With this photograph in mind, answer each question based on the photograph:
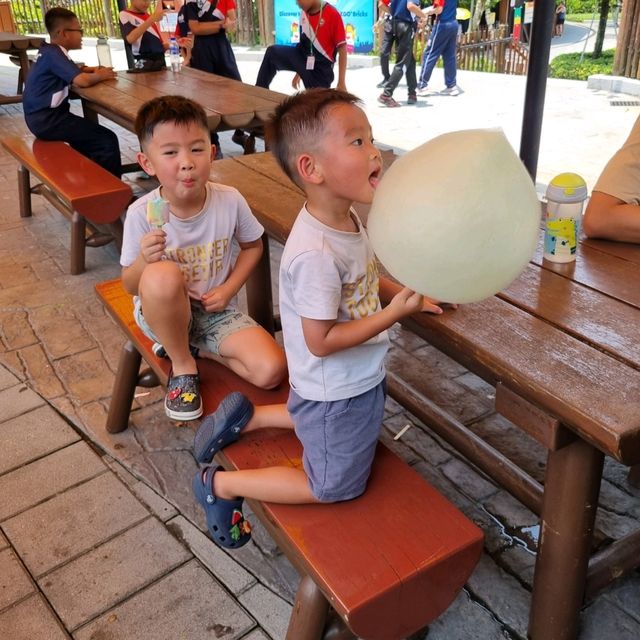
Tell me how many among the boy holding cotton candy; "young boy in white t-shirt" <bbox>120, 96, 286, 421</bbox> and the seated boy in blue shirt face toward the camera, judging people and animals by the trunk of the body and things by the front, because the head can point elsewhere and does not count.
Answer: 1

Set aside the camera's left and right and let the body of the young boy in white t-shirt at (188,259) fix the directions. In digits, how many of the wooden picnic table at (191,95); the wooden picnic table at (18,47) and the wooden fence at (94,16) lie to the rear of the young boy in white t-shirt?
3

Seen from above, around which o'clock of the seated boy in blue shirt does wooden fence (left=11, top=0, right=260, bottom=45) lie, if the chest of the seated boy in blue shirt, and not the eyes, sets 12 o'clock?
The wooden fence is roughly at 9 o'clock from the seated boy in blue shirt.

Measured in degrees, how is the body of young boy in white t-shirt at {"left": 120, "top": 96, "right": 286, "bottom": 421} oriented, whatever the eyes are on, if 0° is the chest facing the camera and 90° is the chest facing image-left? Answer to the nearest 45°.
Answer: approximately 0°

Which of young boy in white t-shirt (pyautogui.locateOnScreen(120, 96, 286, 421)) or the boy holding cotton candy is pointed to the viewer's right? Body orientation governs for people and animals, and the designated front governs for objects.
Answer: the boy holding cotton candy

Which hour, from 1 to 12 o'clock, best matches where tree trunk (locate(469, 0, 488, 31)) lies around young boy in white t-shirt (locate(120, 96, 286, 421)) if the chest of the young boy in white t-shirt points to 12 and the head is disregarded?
The tree trunk is roughly at 7 o'clock from the young boy in white t-shirt.

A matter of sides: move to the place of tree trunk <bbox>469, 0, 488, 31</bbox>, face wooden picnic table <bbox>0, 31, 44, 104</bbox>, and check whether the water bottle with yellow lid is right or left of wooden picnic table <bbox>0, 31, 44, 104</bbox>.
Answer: left

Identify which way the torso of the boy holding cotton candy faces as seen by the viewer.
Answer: to the viewer's right

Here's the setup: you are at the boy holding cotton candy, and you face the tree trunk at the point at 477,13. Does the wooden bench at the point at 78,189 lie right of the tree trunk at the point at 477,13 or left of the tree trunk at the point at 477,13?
left

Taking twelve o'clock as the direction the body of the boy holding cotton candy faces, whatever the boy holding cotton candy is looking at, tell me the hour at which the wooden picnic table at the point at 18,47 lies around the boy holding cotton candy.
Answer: The wooden picnic table is roughly at 8 o'clock from the boy holding cotton candy.

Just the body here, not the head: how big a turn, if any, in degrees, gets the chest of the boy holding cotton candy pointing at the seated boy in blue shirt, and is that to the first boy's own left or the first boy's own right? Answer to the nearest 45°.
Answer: approximately 135° to the first boy's own left

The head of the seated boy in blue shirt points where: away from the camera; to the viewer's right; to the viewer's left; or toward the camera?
to the viewer's right

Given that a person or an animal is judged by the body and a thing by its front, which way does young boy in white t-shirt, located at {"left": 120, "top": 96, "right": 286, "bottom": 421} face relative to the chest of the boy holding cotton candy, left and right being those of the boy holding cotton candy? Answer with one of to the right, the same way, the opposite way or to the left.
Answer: to the right

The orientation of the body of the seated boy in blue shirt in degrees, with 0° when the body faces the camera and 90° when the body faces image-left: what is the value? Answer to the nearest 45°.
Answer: approximately 270°

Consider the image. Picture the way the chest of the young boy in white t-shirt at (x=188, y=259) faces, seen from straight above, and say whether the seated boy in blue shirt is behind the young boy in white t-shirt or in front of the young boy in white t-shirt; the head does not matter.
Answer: behind

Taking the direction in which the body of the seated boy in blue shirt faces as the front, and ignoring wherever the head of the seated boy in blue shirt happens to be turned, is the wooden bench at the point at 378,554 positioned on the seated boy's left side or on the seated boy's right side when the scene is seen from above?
on the seated boy's right side
